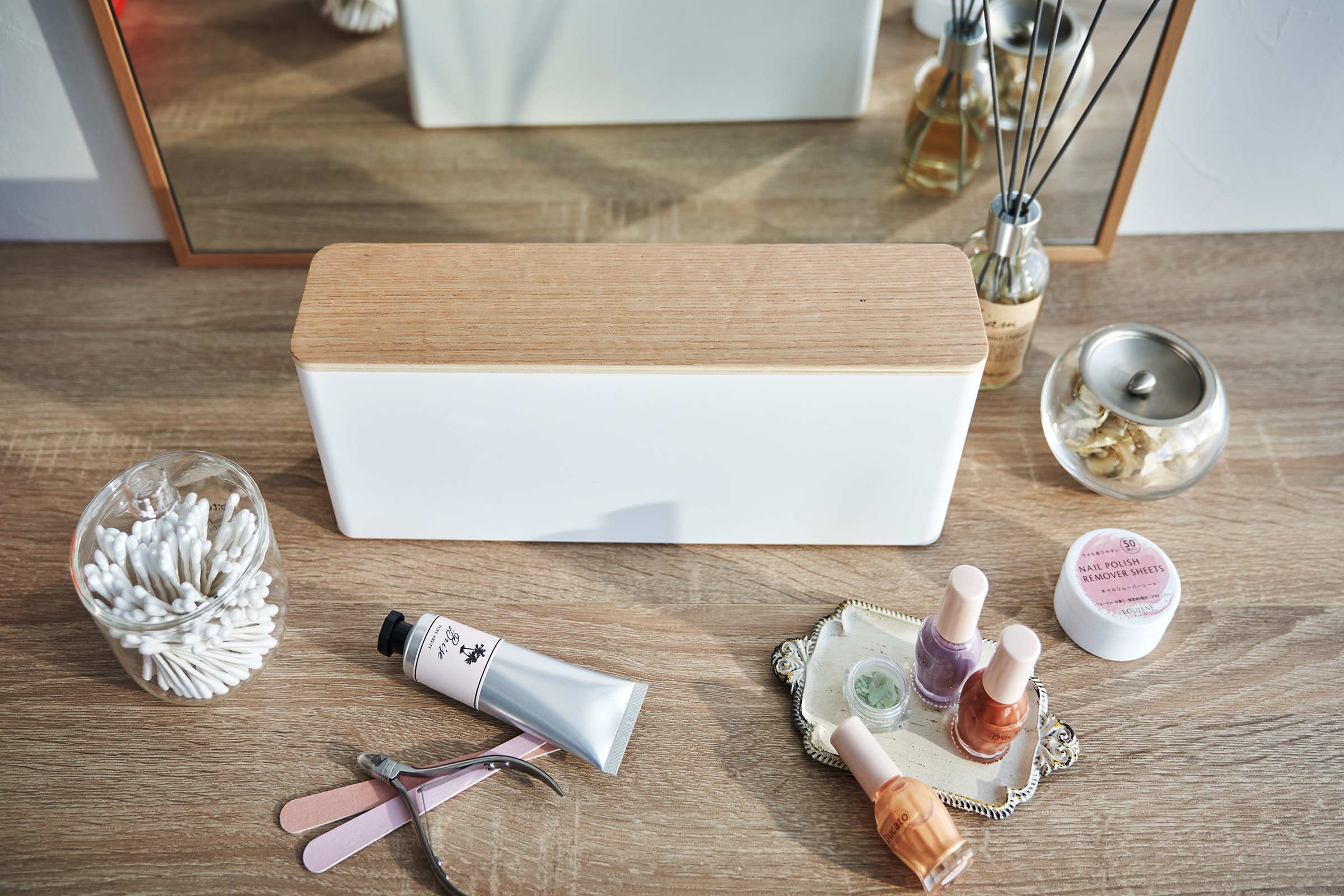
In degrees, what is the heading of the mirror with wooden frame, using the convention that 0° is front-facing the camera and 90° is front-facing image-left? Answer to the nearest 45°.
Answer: approximately 0°
